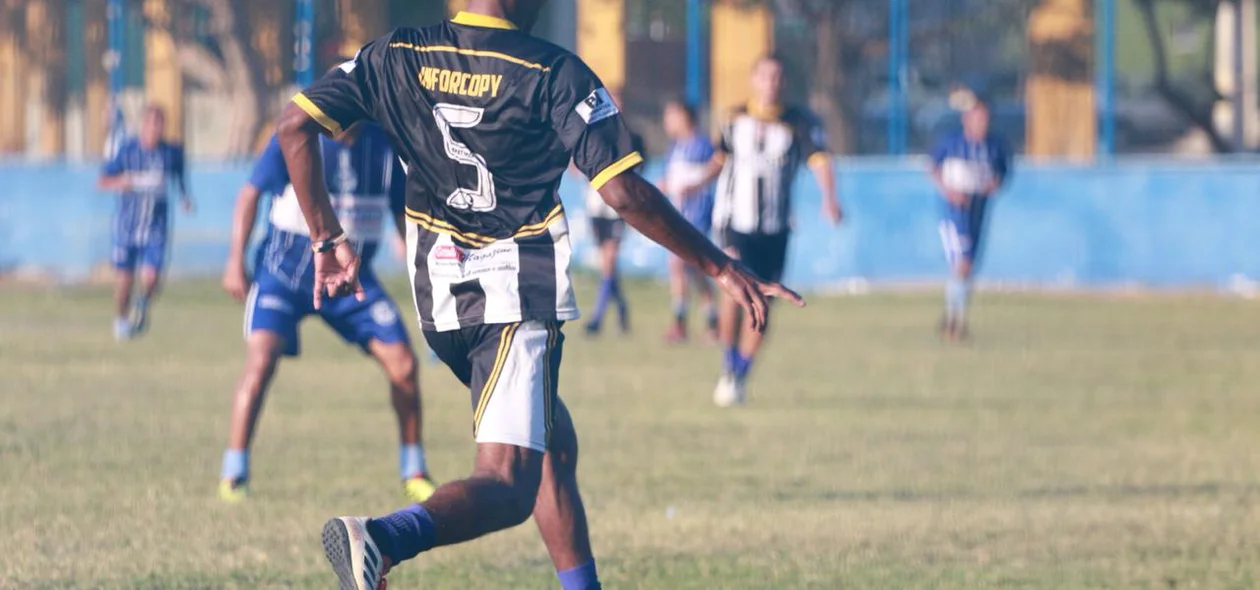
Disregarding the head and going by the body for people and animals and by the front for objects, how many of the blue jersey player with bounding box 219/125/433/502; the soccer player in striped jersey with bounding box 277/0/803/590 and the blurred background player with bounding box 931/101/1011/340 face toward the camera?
2

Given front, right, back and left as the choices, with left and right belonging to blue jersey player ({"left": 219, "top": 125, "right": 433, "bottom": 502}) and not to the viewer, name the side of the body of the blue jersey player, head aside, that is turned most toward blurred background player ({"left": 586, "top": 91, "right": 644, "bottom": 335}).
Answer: back

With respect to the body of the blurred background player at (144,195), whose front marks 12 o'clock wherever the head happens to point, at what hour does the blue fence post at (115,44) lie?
The blue fence post is roughly at 6 o'clock from the blurred background player.

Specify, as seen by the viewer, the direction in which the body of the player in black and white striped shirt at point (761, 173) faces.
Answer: toward the camera

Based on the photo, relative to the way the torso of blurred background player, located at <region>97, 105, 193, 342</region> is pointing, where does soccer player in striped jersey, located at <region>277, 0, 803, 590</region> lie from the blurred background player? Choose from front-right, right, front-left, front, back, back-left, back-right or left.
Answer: front

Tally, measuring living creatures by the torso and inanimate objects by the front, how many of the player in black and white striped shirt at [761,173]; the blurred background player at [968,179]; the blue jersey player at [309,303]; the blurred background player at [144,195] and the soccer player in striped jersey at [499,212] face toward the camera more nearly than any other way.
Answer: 4

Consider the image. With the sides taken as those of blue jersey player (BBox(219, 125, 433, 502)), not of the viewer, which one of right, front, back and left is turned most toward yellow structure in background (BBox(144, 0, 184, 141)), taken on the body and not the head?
back

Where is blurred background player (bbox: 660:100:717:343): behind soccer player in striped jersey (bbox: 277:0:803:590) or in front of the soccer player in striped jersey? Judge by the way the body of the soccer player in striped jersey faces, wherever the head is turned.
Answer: in front

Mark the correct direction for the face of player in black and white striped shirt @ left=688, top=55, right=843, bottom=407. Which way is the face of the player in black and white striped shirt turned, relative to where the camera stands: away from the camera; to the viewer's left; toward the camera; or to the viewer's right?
toward the camera

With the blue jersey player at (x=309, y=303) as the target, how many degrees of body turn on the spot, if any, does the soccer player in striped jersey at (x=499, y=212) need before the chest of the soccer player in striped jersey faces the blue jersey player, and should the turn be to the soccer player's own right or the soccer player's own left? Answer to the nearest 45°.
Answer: approximately 45° to the soccer player's own left

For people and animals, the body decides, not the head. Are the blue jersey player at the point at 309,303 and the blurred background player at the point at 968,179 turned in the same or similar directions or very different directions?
same or similar directions

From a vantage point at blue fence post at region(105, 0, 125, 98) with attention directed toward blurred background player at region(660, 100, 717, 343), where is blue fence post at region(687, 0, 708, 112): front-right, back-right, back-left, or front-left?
front-left

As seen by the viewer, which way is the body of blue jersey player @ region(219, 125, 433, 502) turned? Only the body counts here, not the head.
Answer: toward the camera

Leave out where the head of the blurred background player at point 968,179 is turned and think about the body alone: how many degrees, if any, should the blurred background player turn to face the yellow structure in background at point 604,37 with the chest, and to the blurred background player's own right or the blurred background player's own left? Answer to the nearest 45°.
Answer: approximately 135° to the blurred background player's own right

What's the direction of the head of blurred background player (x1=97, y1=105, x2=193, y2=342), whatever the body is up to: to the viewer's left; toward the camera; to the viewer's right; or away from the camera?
toward the camera

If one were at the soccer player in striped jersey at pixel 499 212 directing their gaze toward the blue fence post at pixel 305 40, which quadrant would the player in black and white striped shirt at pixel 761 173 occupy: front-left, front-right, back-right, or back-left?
front-right
